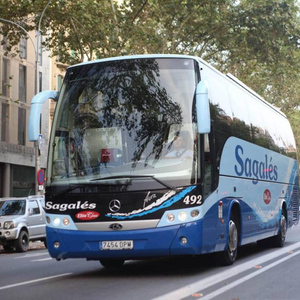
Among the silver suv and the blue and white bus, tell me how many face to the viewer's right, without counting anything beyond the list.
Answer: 0

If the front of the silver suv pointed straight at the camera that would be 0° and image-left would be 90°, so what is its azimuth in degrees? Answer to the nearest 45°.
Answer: approximately 45°

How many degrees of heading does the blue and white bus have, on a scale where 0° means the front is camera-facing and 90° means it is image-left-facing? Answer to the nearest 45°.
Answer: approximately 45°

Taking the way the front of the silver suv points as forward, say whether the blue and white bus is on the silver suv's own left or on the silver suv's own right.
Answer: on the silver suv's own left

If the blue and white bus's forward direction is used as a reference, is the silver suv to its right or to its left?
on its right
